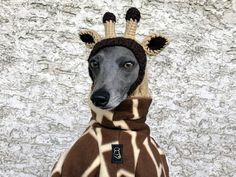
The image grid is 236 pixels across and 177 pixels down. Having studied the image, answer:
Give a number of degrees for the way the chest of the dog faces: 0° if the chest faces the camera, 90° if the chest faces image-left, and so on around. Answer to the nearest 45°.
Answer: approximately 0°
